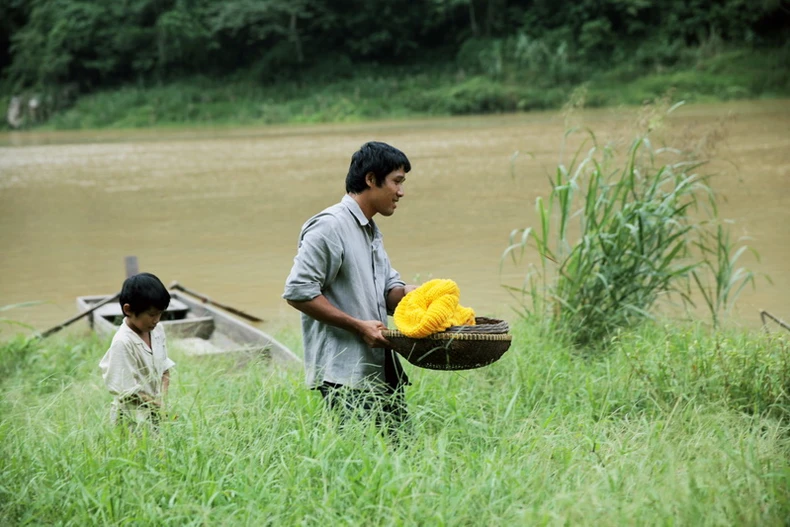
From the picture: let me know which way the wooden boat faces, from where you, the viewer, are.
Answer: facing the viewer and to the right of the viewer

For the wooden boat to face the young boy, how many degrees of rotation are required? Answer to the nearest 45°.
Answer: approximately 45° to its right

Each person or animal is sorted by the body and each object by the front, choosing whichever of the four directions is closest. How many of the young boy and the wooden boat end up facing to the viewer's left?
0

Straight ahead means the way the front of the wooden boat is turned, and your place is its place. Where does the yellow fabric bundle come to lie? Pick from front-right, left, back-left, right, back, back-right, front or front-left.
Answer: front-right

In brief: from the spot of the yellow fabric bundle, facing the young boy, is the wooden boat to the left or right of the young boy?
right

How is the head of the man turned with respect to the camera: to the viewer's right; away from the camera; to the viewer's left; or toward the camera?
to the viewer's right

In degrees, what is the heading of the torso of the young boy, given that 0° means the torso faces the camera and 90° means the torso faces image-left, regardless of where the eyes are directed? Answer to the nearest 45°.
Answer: approximately 315°
